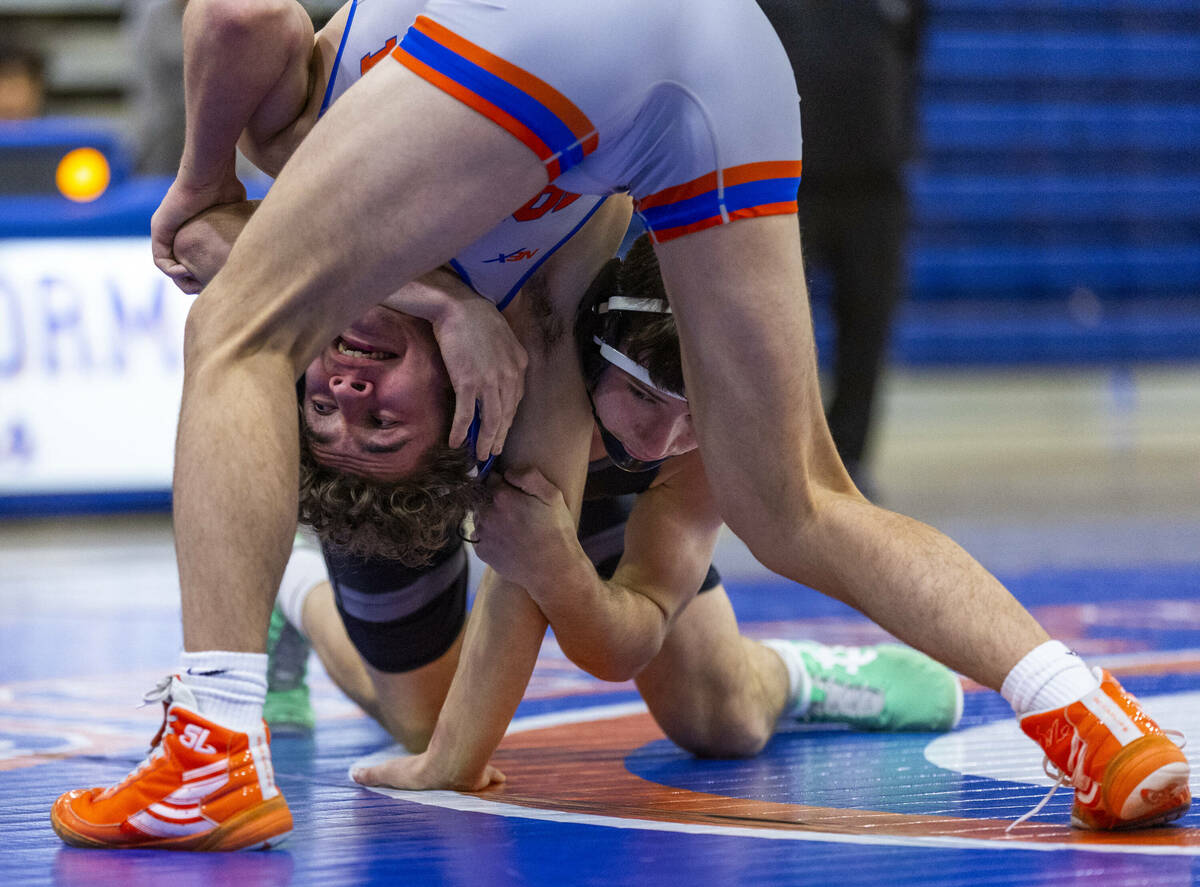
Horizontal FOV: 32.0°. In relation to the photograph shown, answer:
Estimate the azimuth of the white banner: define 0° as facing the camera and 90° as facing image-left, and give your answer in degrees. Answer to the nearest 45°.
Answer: approximately 0°
